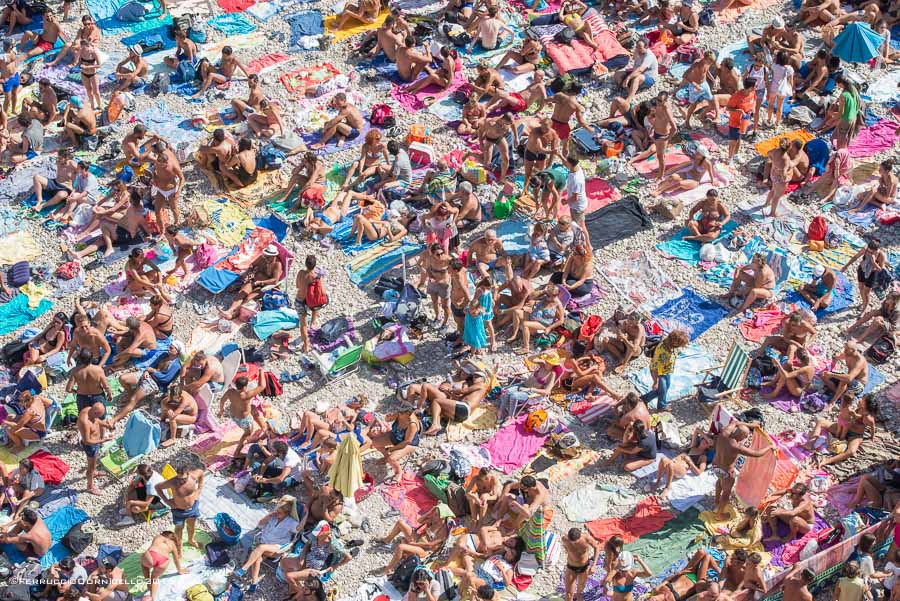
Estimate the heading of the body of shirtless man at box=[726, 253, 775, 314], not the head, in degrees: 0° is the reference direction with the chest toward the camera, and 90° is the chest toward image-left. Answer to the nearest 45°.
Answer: approximately 45°

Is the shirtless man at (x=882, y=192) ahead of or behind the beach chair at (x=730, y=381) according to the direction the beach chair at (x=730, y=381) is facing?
behind

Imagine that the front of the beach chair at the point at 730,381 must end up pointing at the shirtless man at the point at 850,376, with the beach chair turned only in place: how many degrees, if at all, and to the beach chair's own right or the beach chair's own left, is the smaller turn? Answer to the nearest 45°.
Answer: approximately 135° to the beach chair's own left

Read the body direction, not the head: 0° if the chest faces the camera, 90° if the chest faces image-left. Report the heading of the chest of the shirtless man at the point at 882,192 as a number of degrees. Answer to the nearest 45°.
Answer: approximately 45°

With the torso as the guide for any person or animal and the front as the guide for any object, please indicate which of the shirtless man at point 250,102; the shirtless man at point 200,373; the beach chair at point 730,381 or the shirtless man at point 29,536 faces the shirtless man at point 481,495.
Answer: the beach chair

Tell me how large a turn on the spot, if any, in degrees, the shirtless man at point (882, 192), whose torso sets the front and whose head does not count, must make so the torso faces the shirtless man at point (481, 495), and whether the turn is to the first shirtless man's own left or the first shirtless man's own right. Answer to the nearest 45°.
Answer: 0° — they already face them

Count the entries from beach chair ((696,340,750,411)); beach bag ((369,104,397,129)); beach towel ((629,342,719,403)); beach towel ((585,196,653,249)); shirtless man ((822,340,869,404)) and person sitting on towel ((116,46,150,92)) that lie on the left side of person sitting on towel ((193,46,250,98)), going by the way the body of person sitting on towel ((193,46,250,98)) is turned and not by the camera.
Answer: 5

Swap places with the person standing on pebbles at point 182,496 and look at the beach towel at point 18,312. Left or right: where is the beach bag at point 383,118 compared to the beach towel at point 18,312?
right

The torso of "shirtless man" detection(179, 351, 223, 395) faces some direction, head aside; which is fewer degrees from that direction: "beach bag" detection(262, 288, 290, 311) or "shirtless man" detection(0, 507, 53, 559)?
the shirtless man

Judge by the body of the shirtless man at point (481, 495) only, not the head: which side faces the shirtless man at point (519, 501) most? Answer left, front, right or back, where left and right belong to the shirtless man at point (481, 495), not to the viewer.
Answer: left

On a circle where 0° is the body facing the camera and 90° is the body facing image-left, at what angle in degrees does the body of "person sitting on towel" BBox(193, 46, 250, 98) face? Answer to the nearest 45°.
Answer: approximately 45°

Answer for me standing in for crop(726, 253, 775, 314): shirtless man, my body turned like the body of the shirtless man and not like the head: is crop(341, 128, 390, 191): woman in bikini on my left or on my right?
on my right

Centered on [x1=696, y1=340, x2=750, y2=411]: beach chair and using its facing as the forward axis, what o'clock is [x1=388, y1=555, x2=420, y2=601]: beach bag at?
The beach bag is roughly at 12 o'clock from the beach chair.

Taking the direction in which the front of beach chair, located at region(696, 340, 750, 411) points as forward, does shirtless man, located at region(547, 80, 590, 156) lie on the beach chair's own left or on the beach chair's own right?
on the beach chair's own right
